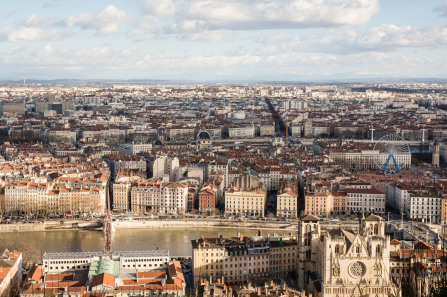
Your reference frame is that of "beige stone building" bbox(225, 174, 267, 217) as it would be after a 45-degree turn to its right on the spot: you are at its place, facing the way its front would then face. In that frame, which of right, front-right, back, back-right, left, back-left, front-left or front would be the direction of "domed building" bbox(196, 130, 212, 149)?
back-right

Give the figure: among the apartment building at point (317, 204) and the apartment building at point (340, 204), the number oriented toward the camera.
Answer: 2

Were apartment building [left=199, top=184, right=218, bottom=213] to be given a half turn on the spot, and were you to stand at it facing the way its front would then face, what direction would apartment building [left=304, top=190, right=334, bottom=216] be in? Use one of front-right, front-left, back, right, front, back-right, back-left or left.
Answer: right

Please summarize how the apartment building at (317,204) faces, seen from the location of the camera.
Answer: facing the viewer

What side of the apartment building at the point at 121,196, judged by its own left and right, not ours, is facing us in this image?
front

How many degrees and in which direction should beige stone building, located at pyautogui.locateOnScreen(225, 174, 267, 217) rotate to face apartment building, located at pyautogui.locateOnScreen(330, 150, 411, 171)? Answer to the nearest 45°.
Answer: approximately 135° to its left

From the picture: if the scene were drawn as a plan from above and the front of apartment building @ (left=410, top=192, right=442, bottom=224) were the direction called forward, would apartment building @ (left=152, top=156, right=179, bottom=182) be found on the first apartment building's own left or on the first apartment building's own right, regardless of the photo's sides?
on the first apartment building's own right

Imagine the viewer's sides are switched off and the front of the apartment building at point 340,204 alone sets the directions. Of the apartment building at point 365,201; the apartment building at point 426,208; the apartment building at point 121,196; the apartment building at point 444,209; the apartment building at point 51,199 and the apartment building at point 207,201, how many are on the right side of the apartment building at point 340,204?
3

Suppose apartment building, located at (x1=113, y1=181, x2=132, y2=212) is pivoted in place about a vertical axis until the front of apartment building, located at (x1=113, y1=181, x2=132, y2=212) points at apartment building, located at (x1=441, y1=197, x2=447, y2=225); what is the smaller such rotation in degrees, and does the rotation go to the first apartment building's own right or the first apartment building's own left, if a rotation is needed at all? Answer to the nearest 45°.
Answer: approximately 90° to the first apartment building's own left

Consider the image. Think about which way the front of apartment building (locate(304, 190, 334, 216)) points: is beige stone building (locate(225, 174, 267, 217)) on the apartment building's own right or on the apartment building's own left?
on the apartment building's own right

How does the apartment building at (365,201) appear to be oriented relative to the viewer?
toward the camera

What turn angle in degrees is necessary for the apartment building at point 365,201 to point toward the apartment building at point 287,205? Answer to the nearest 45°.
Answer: approximately 45° to its right

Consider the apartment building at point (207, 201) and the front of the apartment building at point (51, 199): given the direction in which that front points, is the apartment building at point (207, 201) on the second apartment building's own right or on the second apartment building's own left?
on the second apartment building's own left

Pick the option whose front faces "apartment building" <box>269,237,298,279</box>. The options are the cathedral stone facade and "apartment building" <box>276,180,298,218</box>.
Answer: "apartment building" <box>276,180,298,218</box>

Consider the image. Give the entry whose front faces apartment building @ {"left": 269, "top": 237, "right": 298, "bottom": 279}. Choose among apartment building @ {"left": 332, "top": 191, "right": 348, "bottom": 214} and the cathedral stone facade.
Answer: apartment building @ {"left": 332, "top": 191, "right": 348, "bottom": 214}

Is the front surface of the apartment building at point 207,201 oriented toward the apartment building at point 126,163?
no

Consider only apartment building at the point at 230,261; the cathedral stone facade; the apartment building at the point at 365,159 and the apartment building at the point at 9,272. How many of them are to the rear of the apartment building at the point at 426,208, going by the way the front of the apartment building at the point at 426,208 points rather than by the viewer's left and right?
1

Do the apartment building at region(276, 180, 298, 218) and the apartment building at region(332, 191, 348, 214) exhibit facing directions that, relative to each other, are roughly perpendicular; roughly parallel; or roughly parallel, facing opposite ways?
roughly parallel
